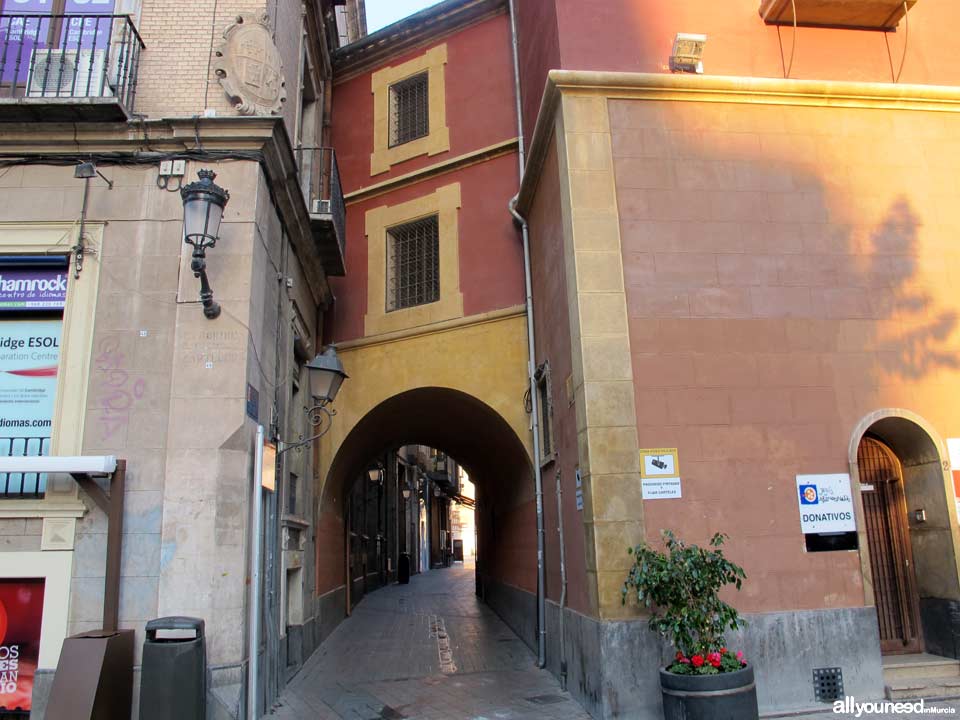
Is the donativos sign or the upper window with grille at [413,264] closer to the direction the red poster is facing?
the donativos sign

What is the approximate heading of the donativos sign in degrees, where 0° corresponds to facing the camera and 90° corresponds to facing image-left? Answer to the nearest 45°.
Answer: approximately 0°

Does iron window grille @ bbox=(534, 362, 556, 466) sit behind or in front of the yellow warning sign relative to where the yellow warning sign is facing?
behind

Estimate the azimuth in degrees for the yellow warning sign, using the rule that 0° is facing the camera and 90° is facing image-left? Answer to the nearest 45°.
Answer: approximately 0°

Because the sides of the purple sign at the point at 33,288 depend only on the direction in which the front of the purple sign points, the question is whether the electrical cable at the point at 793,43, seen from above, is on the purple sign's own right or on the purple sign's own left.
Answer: on the purple sign's own left
